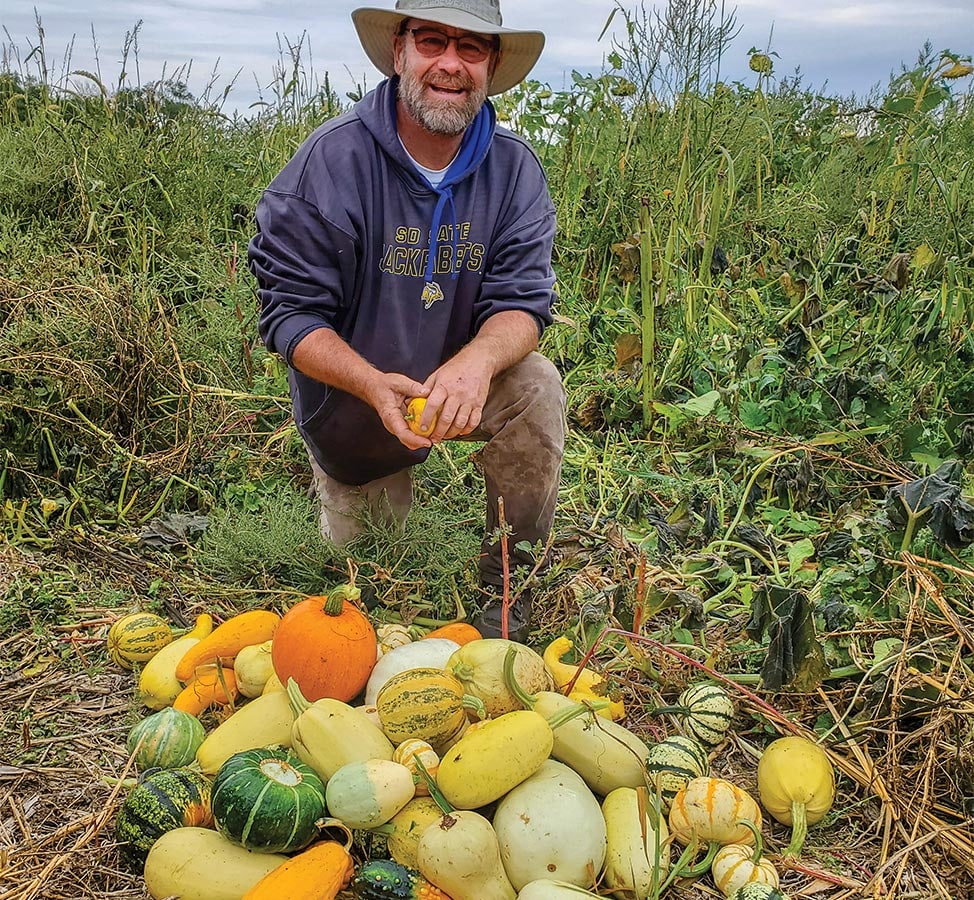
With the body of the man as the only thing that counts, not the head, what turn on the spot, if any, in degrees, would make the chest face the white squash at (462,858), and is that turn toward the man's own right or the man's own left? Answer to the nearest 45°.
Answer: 0° — they already face it

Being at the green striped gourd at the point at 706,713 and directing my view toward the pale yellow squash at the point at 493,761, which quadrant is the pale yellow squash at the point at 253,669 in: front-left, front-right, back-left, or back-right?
front-right

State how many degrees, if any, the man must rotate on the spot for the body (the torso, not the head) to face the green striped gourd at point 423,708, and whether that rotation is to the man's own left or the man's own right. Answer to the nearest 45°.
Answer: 0° — they already face it

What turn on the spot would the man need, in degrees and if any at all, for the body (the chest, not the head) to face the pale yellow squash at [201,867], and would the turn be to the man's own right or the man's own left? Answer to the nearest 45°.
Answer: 0° — they already face it

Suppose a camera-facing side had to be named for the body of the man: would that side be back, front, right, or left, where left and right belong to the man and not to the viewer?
front

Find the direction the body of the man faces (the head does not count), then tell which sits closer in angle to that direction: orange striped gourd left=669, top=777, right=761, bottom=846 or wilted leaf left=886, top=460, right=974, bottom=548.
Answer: the orange striped gourd

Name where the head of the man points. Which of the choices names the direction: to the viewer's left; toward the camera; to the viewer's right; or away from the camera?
toward the camera

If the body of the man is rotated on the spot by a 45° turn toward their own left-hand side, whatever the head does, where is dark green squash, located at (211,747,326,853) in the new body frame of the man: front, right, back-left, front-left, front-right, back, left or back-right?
front-right

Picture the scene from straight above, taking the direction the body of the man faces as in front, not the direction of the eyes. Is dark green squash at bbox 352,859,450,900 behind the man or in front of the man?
in front

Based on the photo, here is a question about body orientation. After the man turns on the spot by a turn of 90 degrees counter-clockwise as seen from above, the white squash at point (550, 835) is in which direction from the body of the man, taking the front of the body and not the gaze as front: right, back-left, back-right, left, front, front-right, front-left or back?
right

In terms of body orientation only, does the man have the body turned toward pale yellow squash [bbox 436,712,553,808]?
yes

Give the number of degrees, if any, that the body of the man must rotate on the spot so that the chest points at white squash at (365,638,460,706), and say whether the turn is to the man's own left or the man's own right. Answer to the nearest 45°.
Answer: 0° — they already face it

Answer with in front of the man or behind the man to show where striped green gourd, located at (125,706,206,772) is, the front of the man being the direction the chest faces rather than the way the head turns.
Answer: in front
